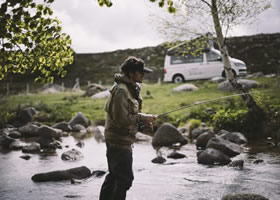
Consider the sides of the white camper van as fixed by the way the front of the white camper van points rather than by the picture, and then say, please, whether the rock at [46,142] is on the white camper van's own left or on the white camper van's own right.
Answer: on the white camper van's own right

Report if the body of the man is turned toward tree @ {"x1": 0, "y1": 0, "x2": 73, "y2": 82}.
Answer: no

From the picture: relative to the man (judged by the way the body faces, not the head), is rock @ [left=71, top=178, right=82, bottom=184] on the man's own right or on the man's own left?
on the man's own left

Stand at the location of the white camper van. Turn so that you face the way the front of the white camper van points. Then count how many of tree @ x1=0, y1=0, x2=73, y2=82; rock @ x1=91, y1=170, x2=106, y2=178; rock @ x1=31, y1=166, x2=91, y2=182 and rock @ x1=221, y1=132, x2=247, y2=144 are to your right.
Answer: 4

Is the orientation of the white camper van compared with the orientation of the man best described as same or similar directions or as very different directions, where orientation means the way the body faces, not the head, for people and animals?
same or similar directions

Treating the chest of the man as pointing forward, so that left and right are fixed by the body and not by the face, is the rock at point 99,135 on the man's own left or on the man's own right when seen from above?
on the man's own left

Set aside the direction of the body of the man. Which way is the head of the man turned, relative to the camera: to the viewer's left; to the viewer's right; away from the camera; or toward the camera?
to the viewer's right

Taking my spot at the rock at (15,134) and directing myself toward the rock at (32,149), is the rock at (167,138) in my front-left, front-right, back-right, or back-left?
front-left

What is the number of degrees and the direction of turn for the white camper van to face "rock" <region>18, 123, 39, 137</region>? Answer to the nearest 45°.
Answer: approximately 135° to its right

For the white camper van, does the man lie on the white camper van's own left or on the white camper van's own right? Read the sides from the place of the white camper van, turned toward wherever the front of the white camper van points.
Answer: on the white camper van's own right

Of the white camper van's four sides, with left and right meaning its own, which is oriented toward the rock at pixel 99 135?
right

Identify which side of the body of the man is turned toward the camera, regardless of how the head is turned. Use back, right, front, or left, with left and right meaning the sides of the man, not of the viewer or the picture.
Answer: right

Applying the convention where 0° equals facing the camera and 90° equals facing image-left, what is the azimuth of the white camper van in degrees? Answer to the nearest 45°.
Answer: approximately 270°

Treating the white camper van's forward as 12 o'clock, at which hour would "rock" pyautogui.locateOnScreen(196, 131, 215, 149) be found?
The rock is roughly at 3 o'clock from the white camper van.

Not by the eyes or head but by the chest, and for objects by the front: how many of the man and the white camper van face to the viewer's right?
2
